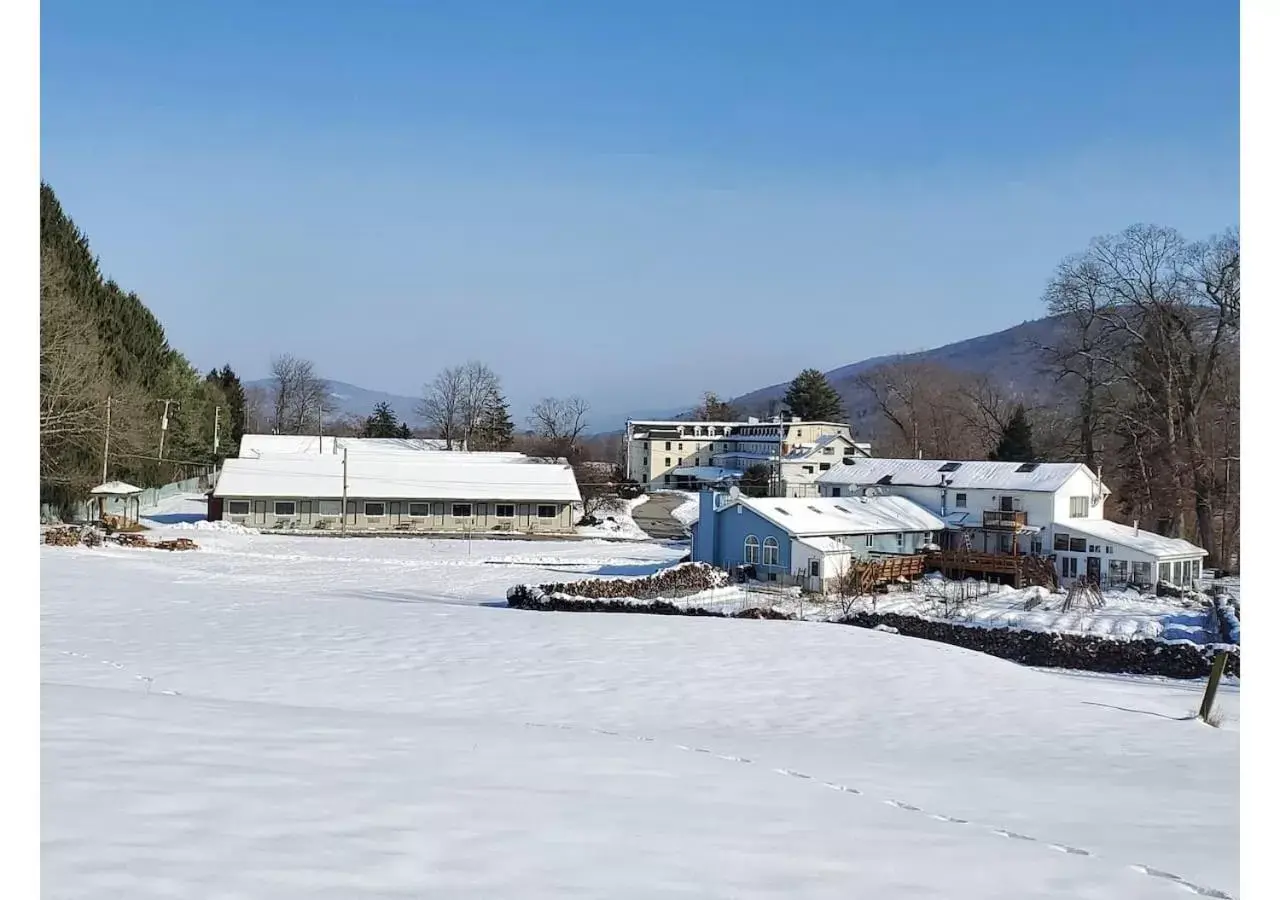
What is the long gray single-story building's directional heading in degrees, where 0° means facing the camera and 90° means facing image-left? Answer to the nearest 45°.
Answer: approximately 0°

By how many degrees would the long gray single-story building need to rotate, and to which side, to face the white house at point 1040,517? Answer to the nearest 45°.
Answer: approximately 45° to its left

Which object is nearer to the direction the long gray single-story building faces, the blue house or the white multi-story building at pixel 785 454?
the blue house

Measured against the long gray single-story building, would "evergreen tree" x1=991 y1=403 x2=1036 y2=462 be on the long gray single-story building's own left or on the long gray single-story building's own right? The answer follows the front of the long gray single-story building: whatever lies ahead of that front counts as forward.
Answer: on the long gray single-story building's own left
